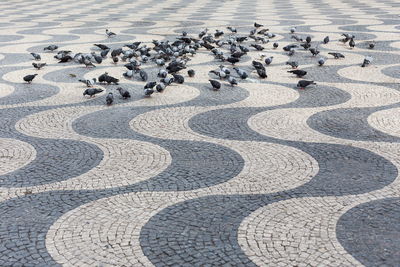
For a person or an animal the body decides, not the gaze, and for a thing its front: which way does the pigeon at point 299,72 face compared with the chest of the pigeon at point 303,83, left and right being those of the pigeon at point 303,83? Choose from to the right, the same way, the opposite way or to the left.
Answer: the opposite way

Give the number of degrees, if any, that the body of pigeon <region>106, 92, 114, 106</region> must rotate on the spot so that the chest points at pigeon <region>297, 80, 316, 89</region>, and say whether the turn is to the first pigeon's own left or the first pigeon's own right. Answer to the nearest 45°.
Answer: approximately 90° to the first pigeon's own left

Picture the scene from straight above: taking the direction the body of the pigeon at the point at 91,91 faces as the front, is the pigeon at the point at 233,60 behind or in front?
behind

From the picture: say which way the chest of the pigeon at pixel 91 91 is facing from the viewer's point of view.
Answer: to the viewer's left

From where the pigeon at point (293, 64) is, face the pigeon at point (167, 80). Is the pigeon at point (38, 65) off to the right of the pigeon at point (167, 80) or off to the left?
right

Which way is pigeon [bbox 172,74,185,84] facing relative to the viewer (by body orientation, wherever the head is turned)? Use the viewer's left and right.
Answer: facing to the right of the viewer

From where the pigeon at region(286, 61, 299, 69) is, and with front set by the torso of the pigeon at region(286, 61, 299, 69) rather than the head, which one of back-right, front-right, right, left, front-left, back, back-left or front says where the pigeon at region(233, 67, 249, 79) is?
back-right

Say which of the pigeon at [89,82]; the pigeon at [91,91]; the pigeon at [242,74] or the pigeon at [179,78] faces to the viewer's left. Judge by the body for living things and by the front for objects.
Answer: the pigeon at [91,91]

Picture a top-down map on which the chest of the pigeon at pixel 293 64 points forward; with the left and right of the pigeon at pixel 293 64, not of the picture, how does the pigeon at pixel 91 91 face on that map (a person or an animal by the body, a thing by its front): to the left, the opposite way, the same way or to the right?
the opposite way

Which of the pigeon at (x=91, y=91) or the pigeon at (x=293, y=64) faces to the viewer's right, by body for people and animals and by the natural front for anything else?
the pigeon at (x=293, y=64)
